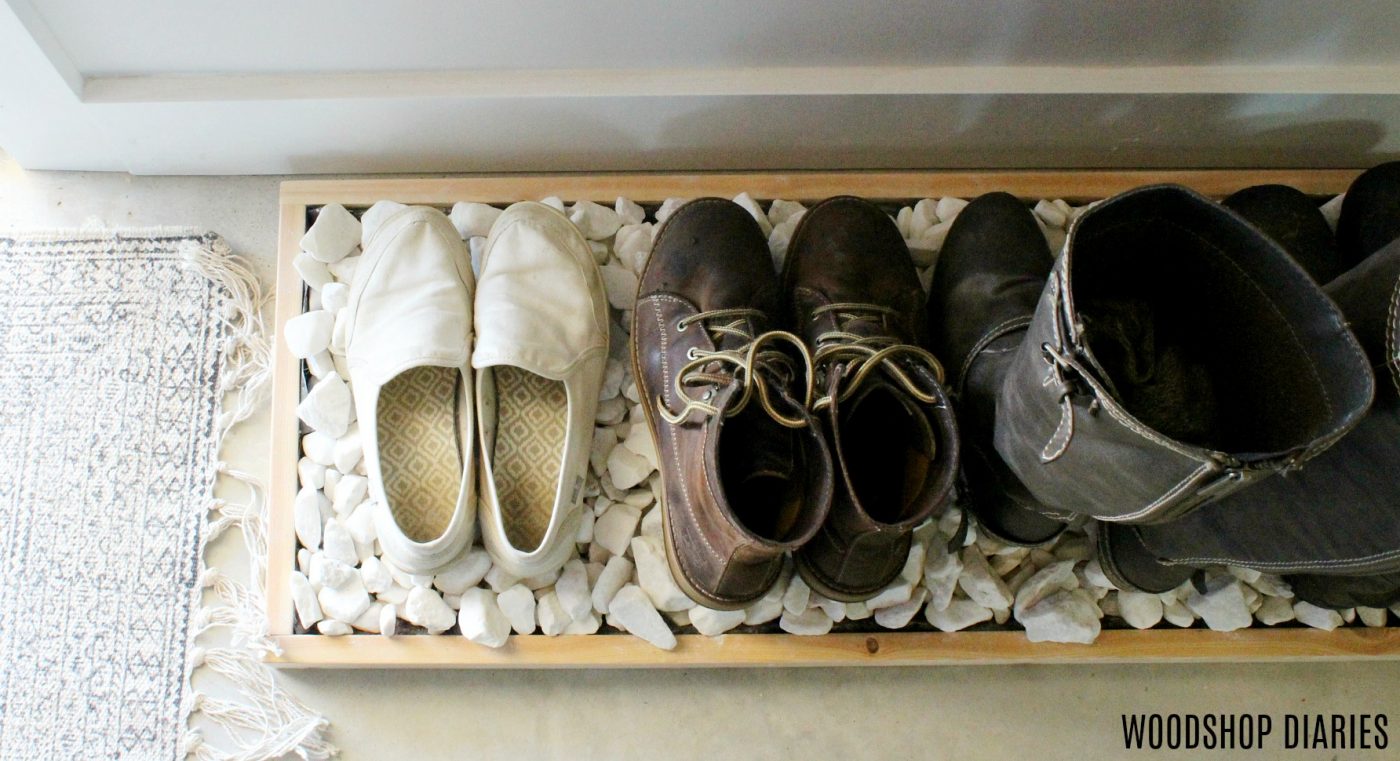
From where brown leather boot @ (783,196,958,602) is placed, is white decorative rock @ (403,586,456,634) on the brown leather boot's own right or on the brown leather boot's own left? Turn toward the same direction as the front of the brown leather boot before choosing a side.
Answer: on the brown leather boot's own left

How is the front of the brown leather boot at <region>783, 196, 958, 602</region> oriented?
away from the camera

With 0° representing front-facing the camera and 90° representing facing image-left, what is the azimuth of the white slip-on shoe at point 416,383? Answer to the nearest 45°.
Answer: approximately 180°

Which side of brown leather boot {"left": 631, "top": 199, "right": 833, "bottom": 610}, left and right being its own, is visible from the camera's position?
back

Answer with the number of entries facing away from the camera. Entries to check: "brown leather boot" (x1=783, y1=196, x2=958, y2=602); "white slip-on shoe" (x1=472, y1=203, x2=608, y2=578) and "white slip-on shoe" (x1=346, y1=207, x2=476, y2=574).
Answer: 3

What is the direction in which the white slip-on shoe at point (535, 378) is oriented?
away from the camera
